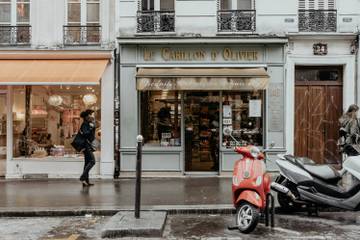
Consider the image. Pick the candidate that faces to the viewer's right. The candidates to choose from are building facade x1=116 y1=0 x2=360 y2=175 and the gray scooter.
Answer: the gray scooter

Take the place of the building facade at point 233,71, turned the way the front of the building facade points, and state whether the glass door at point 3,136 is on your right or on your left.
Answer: on your right

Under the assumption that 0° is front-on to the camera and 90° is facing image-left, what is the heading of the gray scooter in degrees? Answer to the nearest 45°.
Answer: approximately 270°

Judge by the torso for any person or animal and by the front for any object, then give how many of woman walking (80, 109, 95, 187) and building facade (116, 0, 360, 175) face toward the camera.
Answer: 1
